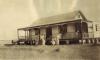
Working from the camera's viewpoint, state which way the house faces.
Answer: facing the viewer and to the left of the viewer
